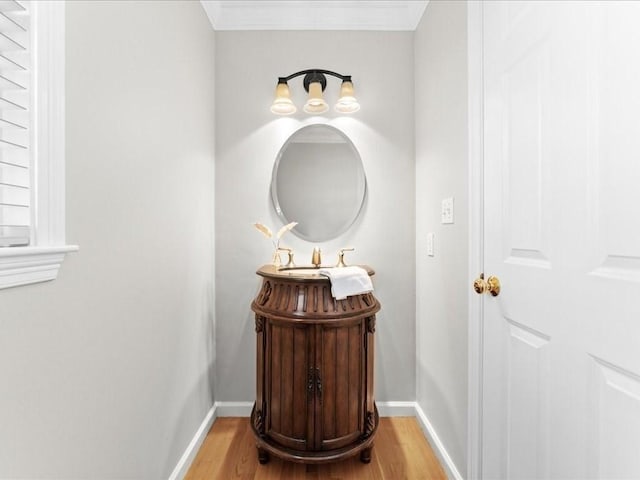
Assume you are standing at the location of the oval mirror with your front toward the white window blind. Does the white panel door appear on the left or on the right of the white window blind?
left

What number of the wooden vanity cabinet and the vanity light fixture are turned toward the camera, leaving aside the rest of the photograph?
2

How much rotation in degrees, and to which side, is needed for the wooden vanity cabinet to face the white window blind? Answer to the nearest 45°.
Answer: approximately 45° to its right

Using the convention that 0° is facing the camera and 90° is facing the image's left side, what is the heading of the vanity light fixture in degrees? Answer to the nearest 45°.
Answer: approximately 0°

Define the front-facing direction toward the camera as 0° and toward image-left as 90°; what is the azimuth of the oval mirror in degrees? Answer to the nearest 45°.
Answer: approximately 0°

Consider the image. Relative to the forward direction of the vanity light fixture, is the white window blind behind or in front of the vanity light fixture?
in front

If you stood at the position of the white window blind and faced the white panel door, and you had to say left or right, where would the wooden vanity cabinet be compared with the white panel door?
left

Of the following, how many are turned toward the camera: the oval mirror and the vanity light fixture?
2

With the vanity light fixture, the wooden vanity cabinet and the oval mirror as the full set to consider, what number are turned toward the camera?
3
